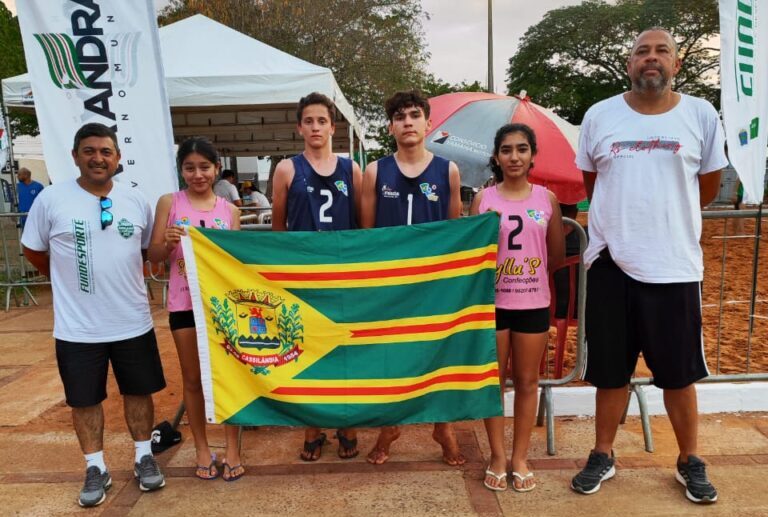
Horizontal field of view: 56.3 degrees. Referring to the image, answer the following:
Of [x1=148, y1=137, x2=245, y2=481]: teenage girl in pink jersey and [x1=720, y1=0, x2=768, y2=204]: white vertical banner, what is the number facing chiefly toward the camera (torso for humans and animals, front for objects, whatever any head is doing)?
2

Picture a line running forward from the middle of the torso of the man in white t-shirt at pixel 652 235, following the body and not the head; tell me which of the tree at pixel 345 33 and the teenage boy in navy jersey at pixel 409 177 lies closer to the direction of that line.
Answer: the teenage boy in navy jersey

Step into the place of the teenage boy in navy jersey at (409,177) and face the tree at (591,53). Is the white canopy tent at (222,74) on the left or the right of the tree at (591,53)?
left

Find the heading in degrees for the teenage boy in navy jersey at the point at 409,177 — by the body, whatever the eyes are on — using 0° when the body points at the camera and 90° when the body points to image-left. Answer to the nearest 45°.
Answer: approximately 0°

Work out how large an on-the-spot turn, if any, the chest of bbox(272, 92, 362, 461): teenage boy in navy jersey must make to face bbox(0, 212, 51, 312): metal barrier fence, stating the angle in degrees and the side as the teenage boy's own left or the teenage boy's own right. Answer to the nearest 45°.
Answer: approximately 135° to the teenage boy's own right
